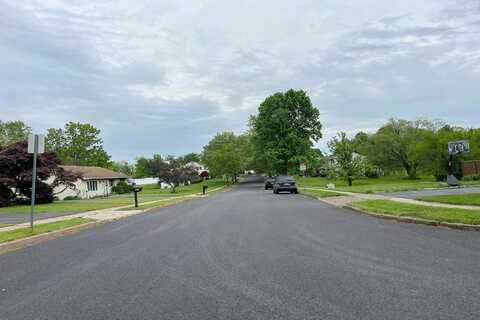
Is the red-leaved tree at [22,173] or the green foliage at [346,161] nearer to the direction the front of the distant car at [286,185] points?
the green foliage

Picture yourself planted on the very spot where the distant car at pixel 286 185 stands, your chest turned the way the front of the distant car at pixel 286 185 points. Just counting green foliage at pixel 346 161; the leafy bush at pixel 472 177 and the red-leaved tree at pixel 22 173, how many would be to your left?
1

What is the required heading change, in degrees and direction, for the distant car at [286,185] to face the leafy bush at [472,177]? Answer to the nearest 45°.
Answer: approximately 90° to its right

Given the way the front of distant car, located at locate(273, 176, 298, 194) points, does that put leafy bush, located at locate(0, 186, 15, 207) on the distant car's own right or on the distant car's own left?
on the distant car's own left

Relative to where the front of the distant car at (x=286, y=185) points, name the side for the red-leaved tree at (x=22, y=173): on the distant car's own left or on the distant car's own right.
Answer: on the distant car's own left

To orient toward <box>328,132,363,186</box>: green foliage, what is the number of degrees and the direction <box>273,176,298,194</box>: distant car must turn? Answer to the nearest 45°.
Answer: approximately 45° to its right

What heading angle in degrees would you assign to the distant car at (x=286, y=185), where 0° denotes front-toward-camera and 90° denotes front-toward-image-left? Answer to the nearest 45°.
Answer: approximately 180°
